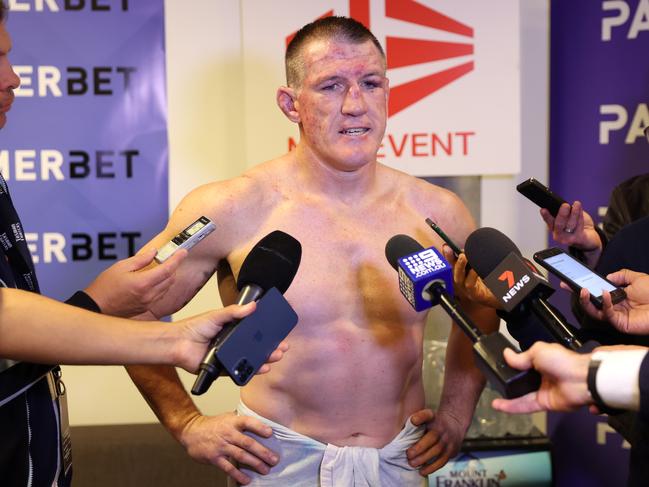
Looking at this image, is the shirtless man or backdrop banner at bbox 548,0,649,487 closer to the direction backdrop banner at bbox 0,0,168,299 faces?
the shirtless man

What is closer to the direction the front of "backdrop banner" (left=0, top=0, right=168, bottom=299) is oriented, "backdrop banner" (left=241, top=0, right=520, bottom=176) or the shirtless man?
the shirtless man

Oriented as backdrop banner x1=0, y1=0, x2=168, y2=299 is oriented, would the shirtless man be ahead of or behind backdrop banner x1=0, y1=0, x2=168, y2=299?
ahead

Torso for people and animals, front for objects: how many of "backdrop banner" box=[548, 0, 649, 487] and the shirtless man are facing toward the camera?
2

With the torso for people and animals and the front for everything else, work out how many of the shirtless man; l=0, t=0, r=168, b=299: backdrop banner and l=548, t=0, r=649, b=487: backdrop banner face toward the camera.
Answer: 3

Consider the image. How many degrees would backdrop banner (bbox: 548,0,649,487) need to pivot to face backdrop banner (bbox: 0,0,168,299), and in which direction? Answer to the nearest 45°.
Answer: approximately 90° to its right

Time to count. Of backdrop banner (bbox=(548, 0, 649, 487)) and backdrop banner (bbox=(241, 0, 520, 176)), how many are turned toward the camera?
2

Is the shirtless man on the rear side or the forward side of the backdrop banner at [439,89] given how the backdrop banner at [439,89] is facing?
on the forward side
